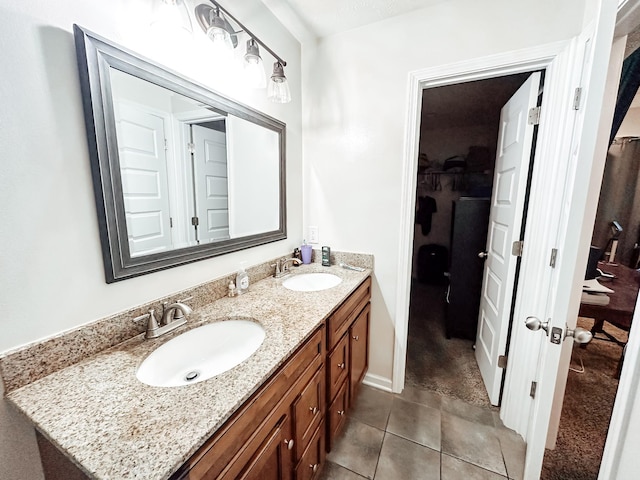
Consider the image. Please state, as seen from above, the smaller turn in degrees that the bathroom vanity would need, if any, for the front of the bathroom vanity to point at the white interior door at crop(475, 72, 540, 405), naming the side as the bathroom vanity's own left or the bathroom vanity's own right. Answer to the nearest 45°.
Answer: approximately 45° to the bathroom vanity's own left

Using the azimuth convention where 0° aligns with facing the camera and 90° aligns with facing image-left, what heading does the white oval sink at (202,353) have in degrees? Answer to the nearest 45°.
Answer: approximately 315°

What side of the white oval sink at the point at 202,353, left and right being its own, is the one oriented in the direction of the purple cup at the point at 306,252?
left
